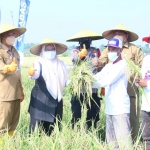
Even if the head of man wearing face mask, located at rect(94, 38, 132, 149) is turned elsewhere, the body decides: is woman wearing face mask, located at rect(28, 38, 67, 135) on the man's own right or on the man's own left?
on the man's own right

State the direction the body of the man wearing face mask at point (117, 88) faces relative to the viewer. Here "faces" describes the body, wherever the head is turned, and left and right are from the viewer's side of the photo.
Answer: facing the viewer and to the left of the viewer

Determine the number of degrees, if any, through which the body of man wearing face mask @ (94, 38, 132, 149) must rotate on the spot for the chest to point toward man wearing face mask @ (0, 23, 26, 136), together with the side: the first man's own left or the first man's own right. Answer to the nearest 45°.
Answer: approximately 45° to the first man's own right

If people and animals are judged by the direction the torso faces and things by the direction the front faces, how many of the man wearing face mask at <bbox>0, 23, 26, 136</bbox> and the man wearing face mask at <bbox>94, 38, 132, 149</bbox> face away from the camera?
0

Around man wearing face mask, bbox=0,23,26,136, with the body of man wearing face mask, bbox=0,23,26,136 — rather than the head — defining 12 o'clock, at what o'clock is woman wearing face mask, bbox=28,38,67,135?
woman wearing face mask, bbox=28,38,67,135 is roughly at 10 o'clock from man wearing face mask, bbox=0,23,26,136.

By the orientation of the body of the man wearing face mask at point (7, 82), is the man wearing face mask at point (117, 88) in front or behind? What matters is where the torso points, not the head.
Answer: in front

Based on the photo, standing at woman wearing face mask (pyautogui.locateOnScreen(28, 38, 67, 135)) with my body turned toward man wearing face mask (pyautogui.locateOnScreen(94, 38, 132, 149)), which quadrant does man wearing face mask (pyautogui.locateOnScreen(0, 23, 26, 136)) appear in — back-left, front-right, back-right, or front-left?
back-right

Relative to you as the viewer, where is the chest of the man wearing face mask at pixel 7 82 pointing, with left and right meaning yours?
facing the viewer and to the right of the viewer
